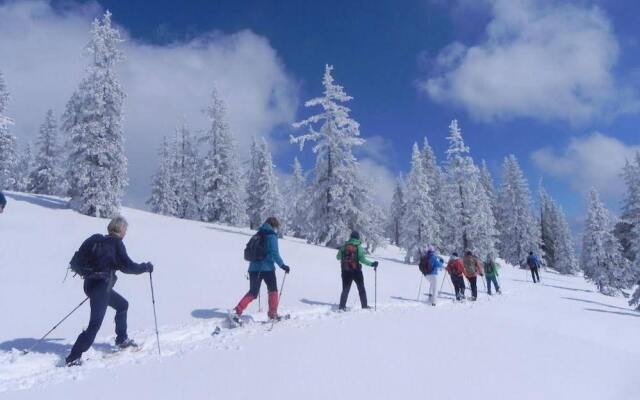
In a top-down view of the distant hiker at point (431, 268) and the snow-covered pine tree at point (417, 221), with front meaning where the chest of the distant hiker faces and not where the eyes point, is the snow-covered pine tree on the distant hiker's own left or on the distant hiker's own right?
on the distant hiker's own left

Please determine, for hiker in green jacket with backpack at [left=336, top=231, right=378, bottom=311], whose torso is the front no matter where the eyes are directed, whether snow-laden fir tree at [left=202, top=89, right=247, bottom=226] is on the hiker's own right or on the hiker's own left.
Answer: on the hiker's own left

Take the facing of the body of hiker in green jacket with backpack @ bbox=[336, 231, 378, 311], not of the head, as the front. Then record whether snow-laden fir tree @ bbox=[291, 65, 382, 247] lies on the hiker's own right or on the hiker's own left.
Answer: on the hiker's own left

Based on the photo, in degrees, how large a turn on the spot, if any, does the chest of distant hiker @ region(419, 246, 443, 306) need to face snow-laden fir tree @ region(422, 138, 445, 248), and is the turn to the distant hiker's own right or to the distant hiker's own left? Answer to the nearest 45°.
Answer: approximately 45° to the distant hiker's own left

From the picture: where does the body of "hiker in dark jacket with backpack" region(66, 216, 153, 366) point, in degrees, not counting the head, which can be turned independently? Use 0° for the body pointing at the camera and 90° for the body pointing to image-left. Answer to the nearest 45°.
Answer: approximately 225°

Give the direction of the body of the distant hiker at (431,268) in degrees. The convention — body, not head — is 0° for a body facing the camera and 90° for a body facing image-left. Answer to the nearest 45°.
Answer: approximately 225°

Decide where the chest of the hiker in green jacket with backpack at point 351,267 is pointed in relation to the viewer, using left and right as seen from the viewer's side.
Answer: facing away from the viewer and to the right of the viewer
